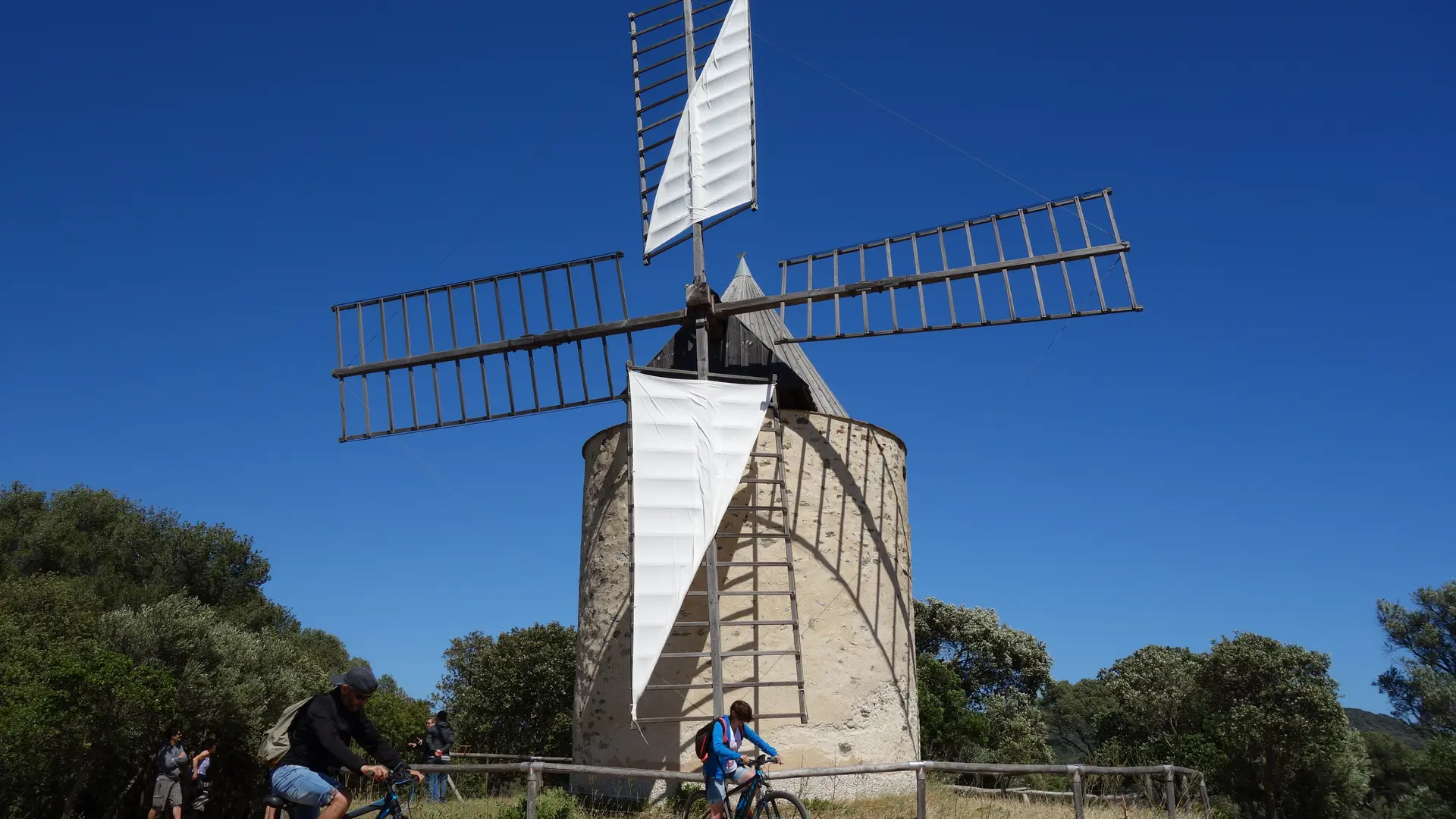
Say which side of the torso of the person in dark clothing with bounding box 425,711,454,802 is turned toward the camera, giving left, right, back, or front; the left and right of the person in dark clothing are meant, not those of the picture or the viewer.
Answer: back

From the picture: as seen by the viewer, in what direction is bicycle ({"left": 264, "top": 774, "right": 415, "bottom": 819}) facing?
to the viewer's right

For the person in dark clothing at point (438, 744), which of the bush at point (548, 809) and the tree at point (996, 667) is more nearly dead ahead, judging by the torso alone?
the tree

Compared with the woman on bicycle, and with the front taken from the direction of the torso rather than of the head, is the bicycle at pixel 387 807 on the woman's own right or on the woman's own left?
on the woman's own right

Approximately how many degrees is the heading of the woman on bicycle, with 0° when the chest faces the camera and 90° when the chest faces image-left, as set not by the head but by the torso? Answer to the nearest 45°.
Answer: approximately 315°

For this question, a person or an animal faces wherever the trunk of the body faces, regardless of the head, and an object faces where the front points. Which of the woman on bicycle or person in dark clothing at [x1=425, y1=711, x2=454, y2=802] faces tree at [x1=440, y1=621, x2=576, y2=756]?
the person in dark clothing

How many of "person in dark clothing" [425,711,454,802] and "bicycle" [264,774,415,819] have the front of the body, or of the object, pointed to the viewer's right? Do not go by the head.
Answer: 1
